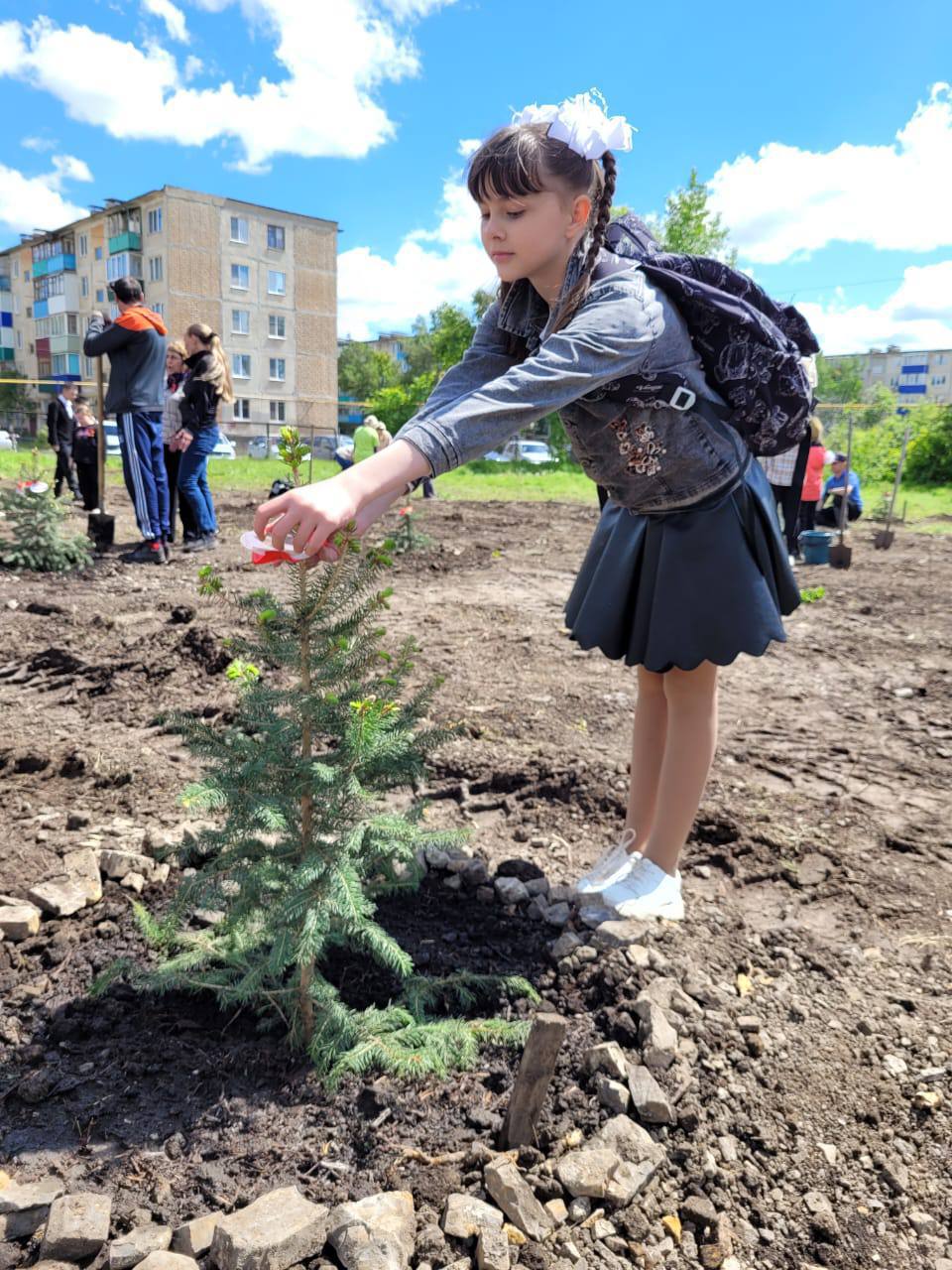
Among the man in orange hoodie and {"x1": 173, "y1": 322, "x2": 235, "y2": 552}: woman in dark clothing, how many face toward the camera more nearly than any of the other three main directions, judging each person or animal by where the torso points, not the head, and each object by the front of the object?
0

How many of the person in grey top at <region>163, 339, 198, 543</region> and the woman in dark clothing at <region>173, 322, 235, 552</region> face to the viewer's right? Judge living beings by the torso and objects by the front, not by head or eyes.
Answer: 0

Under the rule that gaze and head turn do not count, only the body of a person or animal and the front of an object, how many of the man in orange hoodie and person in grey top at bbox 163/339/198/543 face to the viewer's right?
0

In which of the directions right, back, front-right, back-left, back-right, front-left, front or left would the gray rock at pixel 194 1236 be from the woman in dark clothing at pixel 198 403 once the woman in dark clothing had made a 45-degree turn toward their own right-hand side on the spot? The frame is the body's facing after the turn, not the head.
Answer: back-left

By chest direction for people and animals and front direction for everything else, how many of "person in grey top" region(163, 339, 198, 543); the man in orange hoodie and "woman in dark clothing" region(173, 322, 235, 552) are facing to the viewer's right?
0

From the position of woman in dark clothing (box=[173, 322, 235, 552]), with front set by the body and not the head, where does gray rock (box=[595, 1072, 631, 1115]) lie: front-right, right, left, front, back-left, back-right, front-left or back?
left

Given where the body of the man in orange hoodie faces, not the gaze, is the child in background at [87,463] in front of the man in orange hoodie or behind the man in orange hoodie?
in front

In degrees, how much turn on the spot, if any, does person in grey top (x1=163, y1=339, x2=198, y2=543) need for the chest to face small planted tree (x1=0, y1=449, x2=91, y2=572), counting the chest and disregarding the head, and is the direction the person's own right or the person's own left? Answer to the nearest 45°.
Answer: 0° — they already face it

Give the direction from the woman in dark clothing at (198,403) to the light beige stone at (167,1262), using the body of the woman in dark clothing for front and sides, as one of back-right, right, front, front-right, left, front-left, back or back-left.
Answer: left

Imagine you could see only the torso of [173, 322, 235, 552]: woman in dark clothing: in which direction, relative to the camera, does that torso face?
to the viewer's left

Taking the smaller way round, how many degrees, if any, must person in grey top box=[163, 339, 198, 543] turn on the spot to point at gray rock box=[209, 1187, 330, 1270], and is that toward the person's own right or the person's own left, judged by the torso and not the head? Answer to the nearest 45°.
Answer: approximately 45° to the person's own left

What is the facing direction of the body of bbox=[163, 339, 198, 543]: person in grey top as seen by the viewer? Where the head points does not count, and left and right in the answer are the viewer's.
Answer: facing the viewer and to the left of the viewer

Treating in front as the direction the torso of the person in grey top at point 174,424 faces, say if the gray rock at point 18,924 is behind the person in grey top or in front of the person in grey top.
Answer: in front

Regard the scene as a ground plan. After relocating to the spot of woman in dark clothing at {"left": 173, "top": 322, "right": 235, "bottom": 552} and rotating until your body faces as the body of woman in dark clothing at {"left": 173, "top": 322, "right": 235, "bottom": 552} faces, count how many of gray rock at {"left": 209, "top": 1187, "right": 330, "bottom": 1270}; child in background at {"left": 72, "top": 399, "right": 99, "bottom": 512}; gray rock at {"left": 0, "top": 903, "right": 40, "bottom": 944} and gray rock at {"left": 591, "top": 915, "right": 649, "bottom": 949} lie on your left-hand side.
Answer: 3

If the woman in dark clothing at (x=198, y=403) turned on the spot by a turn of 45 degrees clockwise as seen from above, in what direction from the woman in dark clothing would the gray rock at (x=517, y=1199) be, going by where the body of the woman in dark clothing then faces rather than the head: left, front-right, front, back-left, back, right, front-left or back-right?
back-left
